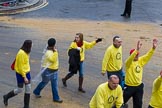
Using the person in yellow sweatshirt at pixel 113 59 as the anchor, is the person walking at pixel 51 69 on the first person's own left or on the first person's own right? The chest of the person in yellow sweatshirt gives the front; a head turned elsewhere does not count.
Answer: on the first person's own right

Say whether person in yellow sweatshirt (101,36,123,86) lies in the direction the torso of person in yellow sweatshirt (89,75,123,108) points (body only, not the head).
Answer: no

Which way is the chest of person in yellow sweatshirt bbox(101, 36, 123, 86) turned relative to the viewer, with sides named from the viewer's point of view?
facing the viewer and to the right of the viewer

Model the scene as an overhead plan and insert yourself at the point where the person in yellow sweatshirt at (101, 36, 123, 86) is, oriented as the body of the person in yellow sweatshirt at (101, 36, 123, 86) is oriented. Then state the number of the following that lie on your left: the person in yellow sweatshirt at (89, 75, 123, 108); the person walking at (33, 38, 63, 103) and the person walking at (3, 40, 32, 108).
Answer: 0

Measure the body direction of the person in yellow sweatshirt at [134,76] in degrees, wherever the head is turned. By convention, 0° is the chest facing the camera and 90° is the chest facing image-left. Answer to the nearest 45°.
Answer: approximately 315°

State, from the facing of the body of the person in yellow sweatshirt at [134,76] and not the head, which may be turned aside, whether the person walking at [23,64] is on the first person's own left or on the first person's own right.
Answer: on the first person's own right

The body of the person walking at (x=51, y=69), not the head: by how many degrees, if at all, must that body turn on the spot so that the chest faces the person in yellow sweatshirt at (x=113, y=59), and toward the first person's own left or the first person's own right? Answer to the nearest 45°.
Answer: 0° — they already face them

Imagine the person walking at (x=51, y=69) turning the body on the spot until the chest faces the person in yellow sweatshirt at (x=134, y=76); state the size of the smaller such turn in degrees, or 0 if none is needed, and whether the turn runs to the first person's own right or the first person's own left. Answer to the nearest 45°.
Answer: approximately 45° to the first person's own right

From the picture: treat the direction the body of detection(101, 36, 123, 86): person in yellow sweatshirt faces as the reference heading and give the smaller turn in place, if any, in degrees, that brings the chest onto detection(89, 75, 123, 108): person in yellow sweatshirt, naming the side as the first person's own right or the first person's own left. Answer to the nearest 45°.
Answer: approximately 45° to the first person's own right

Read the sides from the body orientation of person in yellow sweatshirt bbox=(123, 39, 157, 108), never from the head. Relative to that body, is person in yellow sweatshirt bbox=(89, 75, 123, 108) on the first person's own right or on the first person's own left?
on the first person's own right
